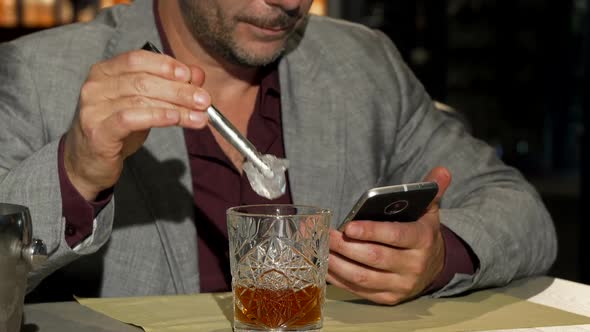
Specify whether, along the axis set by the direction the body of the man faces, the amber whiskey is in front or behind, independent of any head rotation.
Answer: in front

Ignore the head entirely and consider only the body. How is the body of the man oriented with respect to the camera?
toward the camera

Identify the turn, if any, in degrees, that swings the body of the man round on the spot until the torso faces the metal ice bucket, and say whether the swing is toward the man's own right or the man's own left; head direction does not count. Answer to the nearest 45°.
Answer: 0° — they already face it
